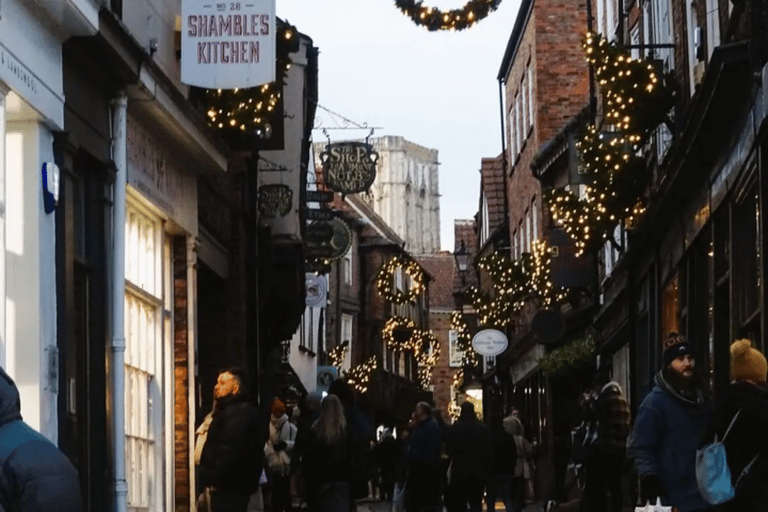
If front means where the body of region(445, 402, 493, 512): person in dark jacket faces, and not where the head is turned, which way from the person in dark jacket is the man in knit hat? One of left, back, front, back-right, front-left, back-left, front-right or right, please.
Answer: back

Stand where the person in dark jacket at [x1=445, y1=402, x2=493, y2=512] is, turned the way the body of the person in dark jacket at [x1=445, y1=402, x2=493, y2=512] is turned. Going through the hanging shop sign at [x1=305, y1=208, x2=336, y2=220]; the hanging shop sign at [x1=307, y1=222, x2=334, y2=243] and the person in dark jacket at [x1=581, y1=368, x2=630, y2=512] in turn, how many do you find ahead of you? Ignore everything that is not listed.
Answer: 2

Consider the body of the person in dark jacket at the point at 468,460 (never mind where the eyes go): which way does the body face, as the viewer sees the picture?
away from the camera

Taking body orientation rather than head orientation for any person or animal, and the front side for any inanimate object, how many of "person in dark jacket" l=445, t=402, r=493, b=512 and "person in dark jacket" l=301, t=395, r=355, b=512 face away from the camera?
2

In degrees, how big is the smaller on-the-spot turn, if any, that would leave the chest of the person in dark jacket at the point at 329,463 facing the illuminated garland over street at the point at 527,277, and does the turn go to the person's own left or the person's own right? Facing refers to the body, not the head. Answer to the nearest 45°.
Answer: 0° — they already face it

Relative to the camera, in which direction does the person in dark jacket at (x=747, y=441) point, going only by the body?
away from the camera

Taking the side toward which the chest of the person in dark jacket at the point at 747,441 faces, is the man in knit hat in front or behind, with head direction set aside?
in front

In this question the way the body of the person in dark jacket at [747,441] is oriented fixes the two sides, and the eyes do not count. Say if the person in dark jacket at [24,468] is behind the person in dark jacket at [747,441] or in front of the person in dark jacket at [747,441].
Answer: behind

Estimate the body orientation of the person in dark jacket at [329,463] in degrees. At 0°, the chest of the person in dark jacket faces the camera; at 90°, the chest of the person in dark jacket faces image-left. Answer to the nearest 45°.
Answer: approximately 180°

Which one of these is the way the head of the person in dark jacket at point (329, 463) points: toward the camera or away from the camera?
away from the camera

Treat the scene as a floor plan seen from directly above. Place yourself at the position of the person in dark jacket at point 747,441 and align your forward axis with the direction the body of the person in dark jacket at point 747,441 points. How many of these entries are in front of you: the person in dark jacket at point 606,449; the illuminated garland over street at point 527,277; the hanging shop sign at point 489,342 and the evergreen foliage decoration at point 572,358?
4

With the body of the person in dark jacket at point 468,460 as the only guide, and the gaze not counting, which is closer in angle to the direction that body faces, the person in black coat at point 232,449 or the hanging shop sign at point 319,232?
the hanging shop sign
